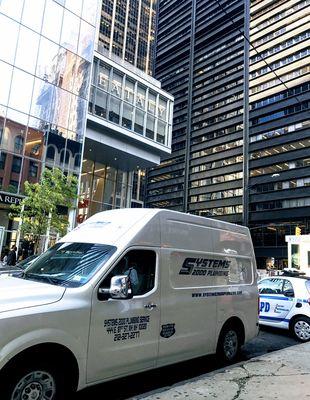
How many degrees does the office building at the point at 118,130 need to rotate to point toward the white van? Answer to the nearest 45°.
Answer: approximately 45° to its right

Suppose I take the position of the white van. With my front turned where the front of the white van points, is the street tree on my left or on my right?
on my right

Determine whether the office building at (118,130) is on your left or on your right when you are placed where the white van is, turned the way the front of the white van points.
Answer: on your right

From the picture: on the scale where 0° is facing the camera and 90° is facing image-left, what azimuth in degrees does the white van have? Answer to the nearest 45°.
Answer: approximately 45°

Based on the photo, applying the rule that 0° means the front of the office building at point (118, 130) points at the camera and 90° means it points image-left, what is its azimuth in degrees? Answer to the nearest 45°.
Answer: approximately 315°

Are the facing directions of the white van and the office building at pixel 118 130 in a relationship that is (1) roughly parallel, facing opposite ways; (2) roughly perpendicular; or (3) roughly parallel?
roughly perpendicular

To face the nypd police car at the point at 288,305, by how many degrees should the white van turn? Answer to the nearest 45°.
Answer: approximately 180°

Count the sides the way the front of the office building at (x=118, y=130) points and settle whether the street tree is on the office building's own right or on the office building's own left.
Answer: on the office building's own right
